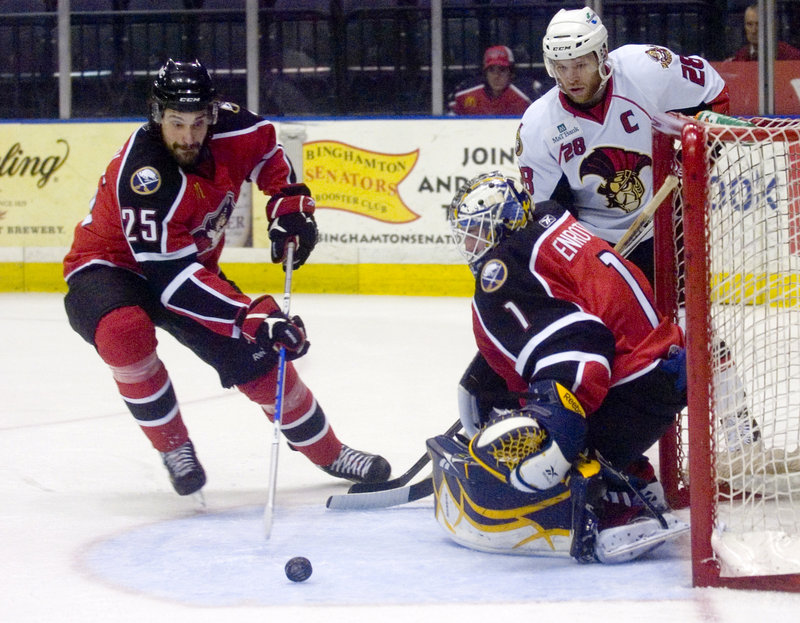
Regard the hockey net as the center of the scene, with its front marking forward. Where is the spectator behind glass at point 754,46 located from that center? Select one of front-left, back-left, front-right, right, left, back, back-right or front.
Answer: right

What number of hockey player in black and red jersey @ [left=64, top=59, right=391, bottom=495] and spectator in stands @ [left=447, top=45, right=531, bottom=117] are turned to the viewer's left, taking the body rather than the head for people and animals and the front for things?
0

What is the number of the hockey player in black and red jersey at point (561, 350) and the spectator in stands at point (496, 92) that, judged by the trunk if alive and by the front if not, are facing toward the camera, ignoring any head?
1

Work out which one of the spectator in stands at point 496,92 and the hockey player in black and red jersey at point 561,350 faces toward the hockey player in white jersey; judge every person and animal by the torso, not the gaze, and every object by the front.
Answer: the spectator in stands

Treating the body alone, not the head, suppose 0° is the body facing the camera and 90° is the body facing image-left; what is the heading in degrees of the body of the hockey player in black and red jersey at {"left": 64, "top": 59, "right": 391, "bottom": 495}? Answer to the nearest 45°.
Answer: approximately 315°

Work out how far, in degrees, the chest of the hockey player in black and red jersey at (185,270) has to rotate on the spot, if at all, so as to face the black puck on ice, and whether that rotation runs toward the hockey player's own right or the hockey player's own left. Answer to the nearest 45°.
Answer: approximately 45° to the hockey player's own right

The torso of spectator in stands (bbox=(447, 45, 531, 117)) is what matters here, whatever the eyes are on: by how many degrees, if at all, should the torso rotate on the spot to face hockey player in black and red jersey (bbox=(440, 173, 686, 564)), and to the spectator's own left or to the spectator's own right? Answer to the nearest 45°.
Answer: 0° — they already face them

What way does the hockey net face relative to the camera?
to the viewer's left

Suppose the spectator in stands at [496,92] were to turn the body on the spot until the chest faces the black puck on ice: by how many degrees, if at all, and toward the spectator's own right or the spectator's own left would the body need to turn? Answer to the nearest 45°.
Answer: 0° — they already face it

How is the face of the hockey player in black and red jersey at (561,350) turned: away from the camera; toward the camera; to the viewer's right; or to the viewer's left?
to the viewer's left

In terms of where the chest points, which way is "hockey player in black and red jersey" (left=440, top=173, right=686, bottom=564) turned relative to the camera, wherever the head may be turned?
to the viewer's left

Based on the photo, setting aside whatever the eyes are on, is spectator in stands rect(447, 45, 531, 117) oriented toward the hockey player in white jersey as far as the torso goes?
yes
